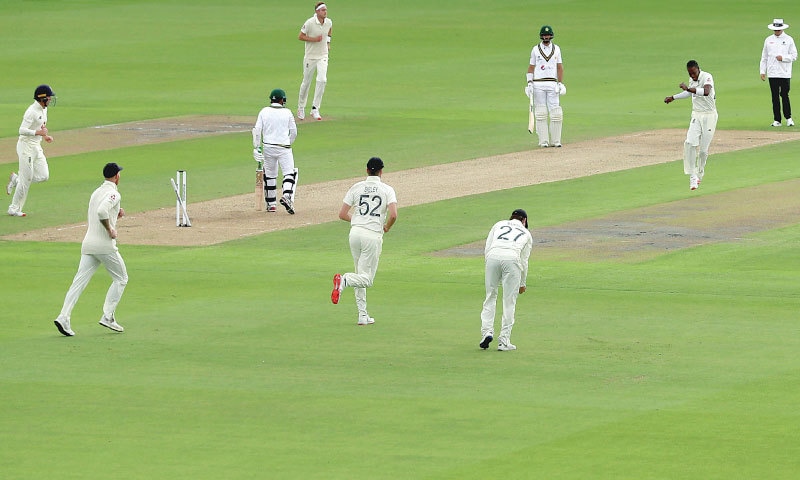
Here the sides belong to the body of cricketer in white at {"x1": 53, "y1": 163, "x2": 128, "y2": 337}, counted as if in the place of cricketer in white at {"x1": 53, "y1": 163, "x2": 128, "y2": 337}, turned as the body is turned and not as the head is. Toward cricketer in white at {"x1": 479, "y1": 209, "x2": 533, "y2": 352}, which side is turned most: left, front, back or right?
right

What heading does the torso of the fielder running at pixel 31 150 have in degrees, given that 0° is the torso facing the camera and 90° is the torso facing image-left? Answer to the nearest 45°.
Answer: approximately 270°

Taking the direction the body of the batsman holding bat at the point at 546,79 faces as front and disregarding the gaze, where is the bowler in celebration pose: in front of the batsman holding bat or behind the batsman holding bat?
in front

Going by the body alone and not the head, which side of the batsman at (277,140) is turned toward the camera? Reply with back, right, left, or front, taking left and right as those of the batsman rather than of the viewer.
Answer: back

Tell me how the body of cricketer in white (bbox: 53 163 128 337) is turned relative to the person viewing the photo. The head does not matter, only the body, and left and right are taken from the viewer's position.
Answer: facing away from the viewer and to the right of the viewer

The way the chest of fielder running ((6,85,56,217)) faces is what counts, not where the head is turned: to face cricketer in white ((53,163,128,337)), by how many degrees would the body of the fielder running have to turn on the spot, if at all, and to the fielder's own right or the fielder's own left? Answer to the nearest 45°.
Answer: approximately 90° to the fielder's own right

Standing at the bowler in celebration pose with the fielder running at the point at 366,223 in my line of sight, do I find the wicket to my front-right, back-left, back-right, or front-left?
front-right

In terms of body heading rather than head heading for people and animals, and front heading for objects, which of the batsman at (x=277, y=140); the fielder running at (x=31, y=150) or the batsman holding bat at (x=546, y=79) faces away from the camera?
the batsman

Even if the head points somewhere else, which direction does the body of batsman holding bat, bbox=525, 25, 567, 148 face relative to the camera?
toward the camera

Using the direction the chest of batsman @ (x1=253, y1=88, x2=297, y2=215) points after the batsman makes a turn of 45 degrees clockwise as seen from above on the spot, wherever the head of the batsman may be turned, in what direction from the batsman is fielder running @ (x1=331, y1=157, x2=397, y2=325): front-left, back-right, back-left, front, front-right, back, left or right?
back-right

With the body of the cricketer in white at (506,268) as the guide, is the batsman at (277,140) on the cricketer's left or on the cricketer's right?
on the cricketer's left

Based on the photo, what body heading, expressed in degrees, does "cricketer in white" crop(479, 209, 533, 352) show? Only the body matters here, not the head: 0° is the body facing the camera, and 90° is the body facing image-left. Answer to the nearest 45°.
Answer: approximately 225°

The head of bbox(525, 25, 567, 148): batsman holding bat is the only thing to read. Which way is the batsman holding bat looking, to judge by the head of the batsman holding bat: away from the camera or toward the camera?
toward the camera

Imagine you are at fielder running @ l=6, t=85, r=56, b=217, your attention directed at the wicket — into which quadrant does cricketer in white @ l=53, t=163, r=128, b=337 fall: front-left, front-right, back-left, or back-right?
front-right

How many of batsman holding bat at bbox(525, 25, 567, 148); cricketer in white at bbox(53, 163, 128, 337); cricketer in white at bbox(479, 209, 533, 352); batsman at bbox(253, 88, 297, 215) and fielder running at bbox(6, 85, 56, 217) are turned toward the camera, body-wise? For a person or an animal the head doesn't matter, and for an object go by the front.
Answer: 1

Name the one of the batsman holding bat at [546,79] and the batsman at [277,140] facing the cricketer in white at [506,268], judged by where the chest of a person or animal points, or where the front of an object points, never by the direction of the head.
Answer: the batsman holding bat
